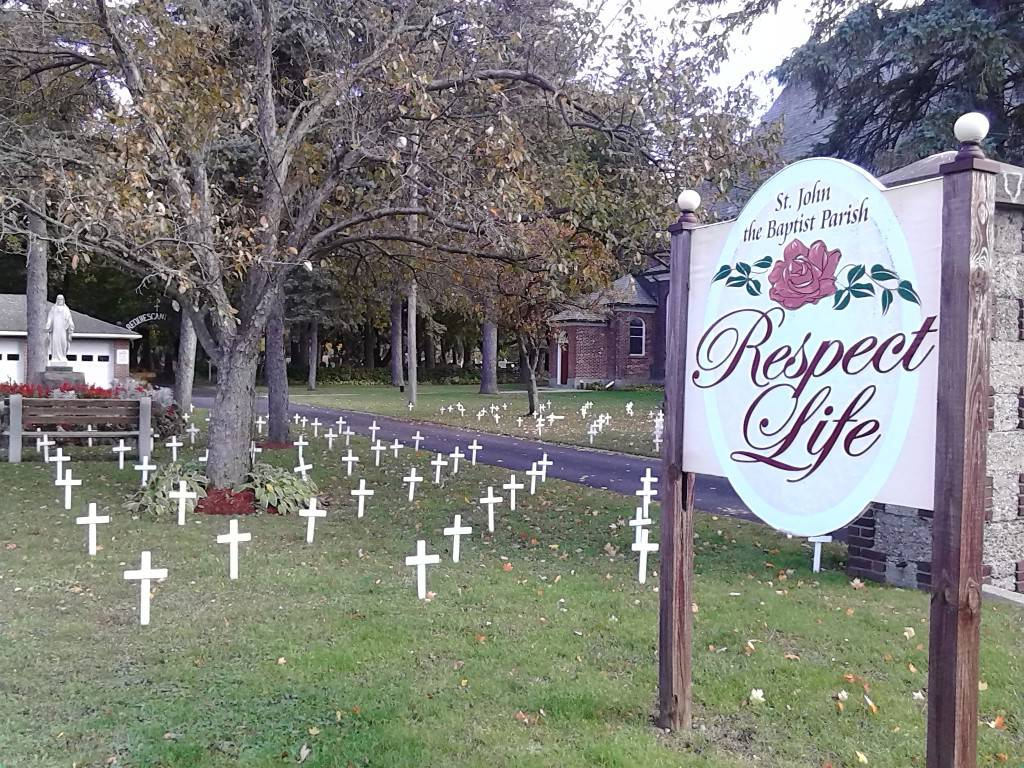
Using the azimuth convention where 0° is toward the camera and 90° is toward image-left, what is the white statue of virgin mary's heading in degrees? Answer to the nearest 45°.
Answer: approximately 0°

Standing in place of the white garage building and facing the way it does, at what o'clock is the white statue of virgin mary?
The white statue of virgin mary is roughly at 12 o'clock from the white garage building.

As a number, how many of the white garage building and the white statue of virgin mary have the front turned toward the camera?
2

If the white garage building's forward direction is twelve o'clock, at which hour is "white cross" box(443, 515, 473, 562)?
The white cross is roughly at 12 o'clock from the white garage building.

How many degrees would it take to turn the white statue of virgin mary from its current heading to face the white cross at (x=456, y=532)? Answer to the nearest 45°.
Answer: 0° — it already faces it

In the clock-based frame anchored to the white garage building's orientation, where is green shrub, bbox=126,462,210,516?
The green shrub is roughly at 12 o'clock from the white garage building.
